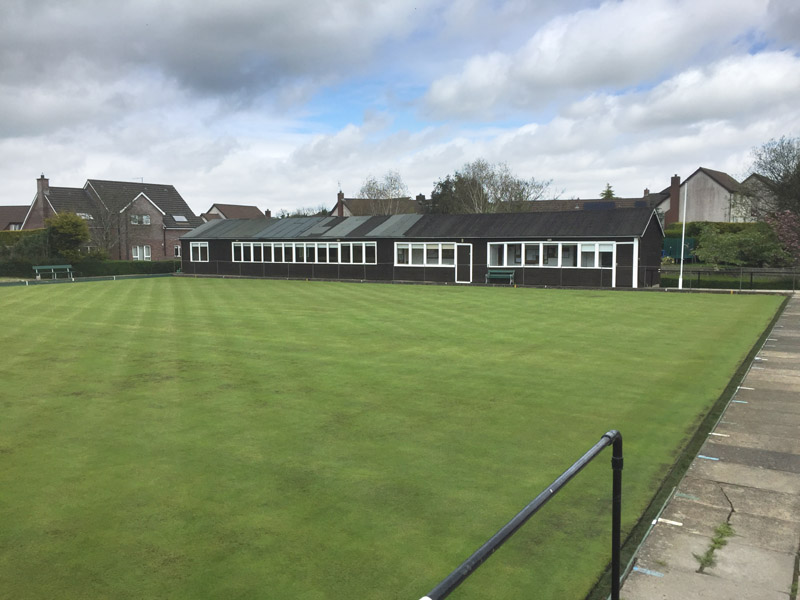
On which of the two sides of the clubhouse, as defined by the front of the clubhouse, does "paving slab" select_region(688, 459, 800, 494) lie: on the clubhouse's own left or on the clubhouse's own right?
on the clubhouse's own left

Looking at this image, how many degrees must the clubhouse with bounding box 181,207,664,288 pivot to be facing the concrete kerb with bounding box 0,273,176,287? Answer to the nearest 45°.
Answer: approximately 45° to its right

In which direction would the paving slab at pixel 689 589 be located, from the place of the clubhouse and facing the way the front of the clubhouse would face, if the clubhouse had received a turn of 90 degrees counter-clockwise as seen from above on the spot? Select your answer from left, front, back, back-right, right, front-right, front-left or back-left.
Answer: front-right

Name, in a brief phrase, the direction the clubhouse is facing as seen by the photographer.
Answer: facing the viewer and to the left of the viewer

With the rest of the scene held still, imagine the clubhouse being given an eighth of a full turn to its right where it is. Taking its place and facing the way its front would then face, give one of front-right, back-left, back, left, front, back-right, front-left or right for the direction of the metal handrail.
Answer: left

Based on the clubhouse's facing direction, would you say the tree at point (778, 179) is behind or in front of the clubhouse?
behind

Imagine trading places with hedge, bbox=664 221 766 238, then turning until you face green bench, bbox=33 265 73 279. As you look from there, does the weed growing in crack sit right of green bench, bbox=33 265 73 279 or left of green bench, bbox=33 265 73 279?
left

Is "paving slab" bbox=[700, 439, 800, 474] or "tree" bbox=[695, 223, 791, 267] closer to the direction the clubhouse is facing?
the paving slab

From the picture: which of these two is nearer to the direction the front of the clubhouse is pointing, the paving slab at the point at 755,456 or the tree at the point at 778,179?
the paving slab

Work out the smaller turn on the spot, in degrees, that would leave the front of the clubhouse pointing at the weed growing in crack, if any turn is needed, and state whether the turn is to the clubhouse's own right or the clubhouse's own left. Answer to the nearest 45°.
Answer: approximately 45° to the clubhouse's own left

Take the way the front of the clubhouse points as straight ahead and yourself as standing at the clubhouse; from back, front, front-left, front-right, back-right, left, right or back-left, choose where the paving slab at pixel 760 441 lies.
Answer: front-left
